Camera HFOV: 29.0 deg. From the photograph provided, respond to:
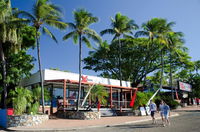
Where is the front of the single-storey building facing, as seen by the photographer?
facing the viewer and to the right of the viewer

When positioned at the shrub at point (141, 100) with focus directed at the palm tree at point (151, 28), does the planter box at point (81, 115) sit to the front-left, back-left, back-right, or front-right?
back-left

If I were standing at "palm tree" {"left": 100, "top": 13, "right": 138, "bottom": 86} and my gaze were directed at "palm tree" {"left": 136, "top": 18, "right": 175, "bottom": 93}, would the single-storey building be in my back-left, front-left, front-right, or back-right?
back-right

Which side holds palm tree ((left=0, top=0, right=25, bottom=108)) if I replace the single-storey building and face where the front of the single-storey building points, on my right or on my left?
on my right

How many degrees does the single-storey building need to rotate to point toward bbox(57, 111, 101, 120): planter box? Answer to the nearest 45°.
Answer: approximately 45° to its right

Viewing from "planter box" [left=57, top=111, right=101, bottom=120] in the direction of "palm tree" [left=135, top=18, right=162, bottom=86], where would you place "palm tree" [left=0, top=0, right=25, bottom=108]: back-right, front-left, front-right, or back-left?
back-left
